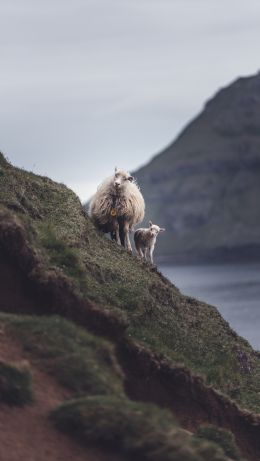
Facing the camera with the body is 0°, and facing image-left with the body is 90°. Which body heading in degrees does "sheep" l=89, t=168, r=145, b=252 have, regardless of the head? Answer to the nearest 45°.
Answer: approximately 0°

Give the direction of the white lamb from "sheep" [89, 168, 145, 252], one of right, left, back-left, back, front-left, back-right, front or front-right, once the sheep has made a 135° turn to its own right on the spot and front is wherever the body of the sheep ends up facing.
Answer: right
